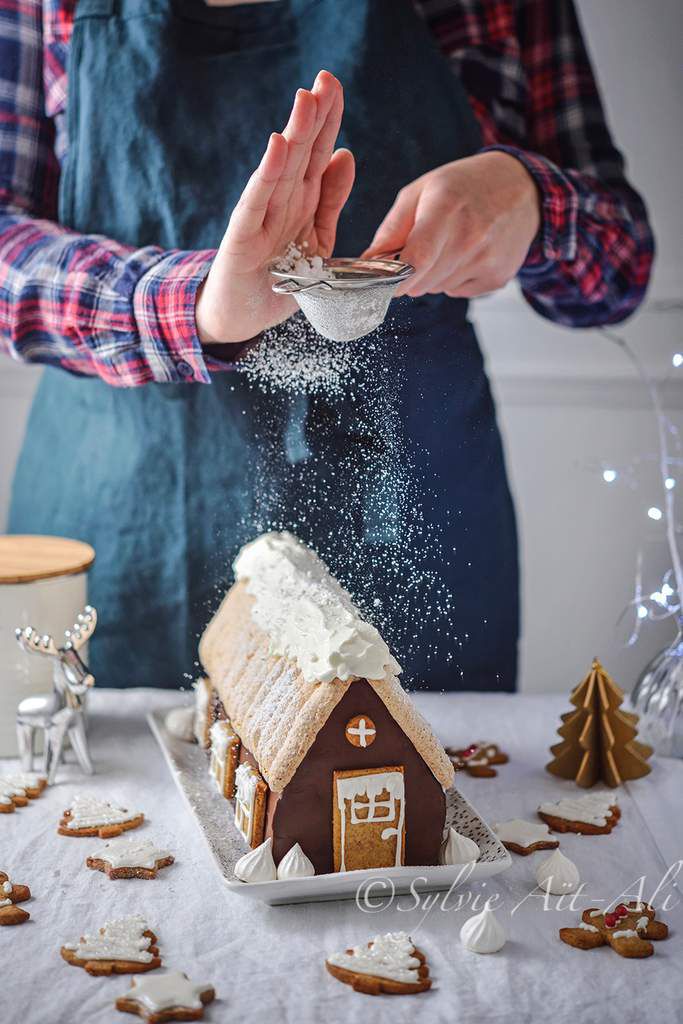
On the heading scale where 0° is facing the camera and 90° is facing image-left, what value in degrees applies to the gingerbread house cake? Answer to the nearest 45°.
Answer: approximately 315°

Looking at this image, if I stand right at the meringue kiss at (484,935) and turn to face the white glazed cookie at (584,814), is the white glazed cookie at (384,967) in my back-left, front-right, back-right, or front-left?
back-left

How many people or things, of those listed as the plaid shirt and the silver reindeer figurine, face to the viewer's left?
0

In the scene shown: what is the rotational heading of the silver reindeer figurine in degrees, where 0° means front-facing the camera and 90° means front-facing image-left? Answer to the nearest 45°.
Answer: approximately 315°

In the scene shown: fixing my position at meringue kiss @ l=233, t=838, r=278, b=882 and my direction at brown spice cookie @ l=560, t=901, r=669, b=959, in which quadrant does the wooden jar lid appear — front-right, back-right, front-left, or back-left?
back-left

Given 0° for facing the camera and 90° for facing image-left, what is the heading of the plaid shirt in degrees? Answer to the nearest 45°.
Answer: approximately 0°
